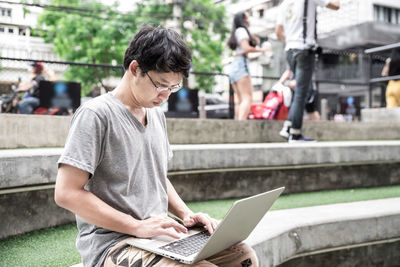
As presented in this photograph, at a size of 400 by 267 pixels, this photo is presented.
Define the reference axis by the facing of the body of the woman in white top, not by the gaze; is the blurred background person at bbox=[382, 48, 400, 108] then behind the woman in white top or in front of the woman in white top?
in front
